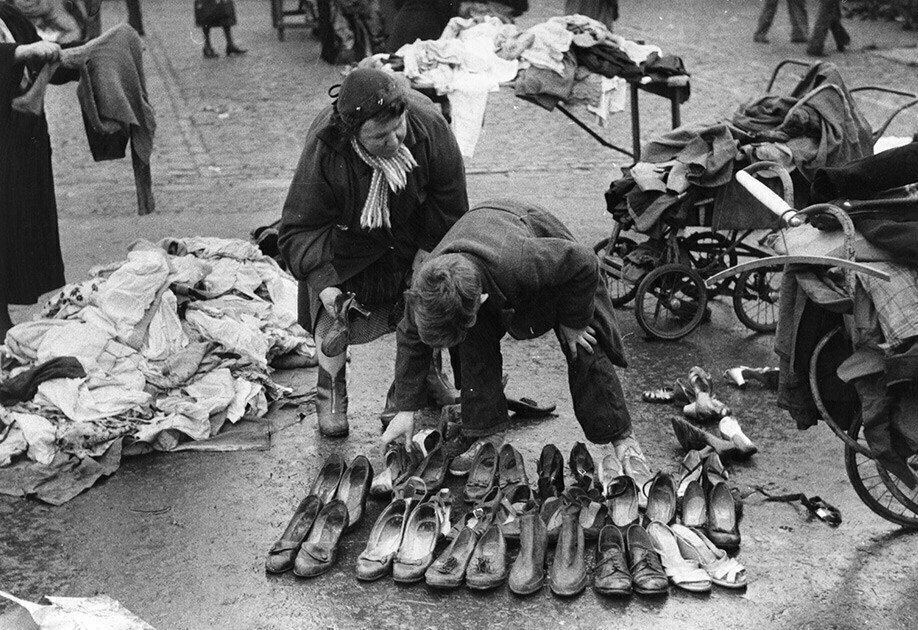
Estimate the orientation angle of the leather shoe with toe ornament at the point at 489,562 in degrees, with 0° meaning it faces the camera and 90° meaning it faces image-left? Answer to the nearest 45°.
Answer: approximately 0°

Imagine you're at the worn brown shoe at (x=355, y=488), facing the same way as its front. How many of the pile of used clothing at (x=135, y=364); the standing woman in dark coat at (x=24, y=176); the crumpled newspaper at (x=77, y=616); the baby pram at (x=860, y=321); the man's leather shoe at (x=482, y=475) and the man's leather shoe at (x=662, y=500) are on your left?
3

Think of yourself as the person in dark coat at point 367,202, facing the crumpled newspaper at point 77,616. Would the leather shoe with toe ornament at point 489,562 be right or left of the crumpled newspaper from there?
left

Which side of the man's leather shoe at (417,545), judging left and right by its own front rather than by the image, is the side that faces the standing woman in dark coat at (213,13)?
back

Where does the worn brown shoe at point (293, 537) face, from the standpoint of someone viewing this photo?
facing the viewer and to the left of the viewer

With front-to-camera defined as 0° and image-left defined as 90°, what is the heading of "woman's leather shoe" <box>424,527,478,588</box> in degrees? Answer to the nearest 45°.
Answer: approximately 45°

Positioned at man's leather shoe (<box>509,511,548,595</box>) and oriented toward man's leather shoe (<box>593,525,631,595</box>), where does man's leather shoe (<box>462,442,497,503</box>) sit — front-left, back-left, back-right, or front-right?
back-left

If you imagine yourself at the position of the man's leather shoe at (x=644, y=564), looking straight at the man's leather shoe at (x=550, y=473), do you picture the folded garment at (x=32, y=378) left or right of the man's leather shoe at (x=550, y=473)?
left
